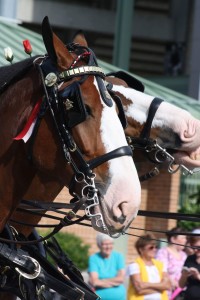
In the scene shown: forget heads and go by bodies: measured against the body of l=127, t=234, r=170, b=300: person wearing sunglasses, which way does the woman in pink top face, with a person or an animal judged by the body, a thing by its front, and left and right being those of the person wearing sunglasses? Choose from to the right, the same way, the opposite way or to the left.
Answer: the same way

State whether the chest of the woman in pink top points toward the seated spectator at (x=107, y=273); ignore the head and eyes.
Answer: no

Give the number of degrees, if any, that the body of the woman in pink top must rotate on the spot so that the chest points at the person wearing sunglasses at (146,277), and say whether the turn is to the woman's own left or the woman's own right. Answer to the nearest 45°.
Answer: approximately 45° to the woman's own right

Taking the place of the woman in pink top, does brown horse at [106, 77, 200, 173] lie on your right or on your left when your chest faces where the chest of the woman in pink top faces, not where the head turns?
on your right

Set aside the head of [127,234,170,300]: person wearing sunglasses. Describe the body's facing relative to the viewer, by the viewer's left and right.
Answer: facing the viewer and to the right of the viewer

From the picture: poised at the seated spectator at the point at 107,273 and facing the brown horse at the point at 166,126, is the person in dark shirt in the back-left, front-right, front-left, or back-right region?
front-left

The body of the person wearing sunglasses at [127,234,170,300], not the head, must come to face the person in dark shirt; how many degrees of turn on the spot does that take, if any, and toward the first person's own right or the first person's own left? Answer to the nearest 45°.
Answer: approximately 45° to the first person's own left

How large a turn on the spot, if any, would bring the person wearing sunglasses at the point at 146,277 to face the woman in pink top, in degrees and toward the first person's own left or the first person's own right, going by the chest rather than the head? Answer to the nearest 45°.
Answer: approximately 135° to the first person's own left

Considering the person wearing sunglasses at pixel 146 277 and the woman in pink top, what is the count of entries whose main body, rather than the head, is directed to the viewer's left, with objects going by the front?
0
